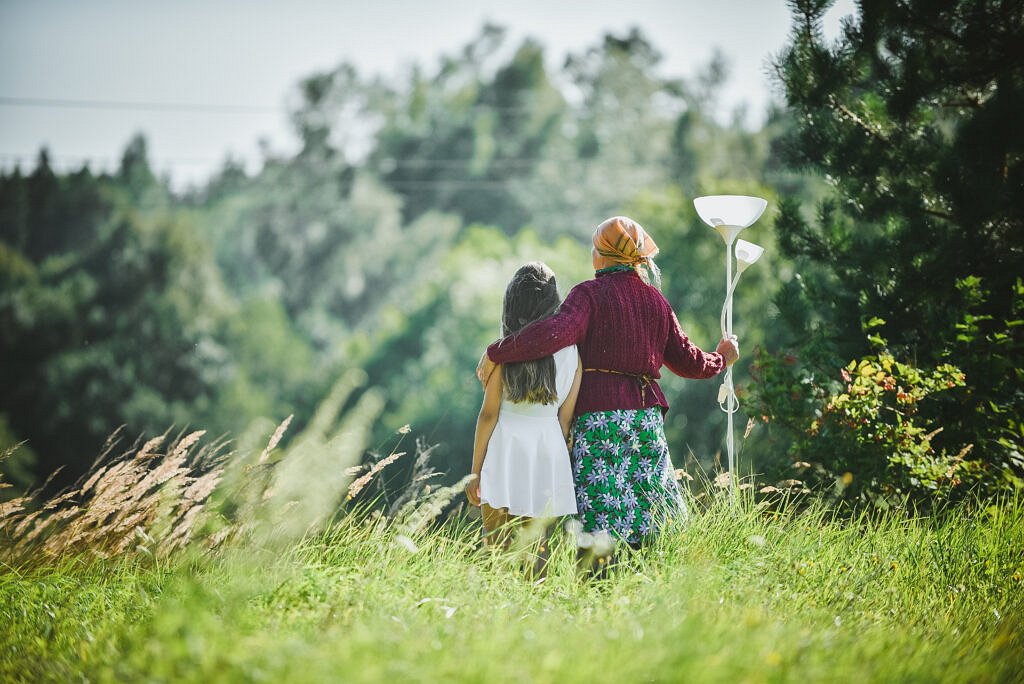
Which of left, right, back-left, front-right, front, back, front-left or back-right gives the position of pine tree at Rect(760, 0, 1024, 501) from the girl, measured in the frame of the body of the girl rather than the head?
front-right

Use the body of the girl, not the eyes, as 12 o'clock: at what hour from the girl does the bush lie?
The bush is roughly at 2 o'clock from the girl.

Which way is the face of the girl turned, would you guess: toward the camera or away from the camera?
away from the camera

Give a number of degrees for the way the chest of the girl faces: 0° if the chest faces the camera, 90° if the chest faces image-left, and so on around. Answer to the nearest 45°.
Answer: approximately 180°

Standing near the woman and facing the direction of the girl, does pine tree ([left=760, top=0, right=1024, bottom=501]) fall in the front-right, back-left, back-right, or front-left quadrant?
back-right
